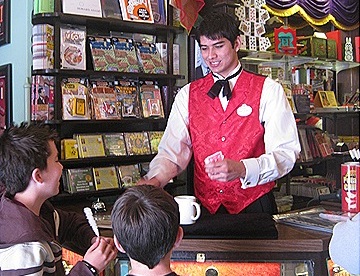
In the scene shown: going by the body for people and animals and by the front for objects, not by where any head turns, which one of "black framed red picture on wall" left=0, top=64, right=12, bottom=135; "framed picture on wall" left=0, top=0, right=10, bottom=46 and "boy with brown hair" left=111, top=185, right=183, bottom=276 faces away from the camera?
the boy with brown hair

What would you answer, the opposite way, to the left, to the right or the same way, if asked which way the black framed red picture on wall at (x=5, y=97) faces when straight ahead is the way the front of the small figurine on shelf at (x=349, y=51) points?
to the left

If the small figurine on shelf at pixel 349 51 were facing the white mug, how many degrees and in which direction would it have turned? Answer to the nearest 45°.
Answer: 0° — it already faces it

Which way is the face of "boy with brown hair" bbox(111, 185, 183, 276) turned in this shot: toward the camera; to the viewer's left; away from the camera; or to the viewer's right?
away from the camera

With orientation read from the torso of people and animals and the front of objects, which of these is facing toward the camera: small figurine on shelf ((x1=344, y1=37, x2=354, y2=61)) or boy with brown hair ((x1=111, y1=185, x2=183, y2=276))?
the small figurine on shelf

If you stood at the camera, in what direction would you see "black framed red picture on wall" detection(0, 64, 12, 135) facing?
facing the viewer and to the right of the viewer

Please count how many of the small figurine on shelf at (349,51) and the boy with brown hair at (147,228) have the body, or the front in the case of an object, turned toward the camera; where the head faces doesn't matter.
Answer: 1

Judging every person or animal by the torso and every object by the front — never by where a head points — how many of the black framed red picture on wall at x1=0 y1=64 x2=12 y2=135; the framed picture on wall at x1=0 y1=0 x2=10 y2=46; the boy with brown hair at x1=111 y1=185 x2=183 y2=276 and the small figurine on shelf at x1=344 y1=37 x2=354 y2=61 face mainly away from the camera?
1

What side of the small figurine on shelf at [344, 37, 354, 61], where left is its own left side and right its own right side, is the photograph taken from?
front

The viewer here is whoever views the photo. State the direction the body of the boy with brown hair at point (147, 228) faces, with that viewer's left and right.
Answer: facing away from the viewer

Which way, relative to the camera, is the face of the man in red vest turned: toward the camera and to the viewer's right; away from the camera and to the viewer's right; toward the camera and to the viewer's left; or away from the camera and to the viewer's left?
toward the camera and to the viewer's left

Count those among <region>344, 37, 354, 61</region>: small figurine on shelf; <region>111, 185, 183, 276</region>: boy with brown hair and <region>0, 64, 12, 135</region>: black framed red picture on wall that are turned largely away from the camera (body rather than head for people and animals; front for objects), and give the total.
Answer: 1

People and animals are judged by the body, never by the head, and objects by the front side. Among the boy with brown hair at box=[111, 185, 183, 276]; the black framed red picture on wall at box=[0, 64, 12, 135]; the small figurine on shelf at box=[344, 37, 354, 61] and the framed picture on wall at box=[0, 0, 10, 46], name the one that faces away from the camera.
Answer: the boy with brown hair

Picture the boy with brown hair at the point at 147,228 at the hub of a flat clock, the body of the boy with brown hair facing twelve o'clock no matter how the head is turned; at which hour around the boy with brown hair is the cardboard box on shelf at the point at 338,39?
The cardboard box on shelf is roughly at 1 o'clock from the boy with brown hair.
